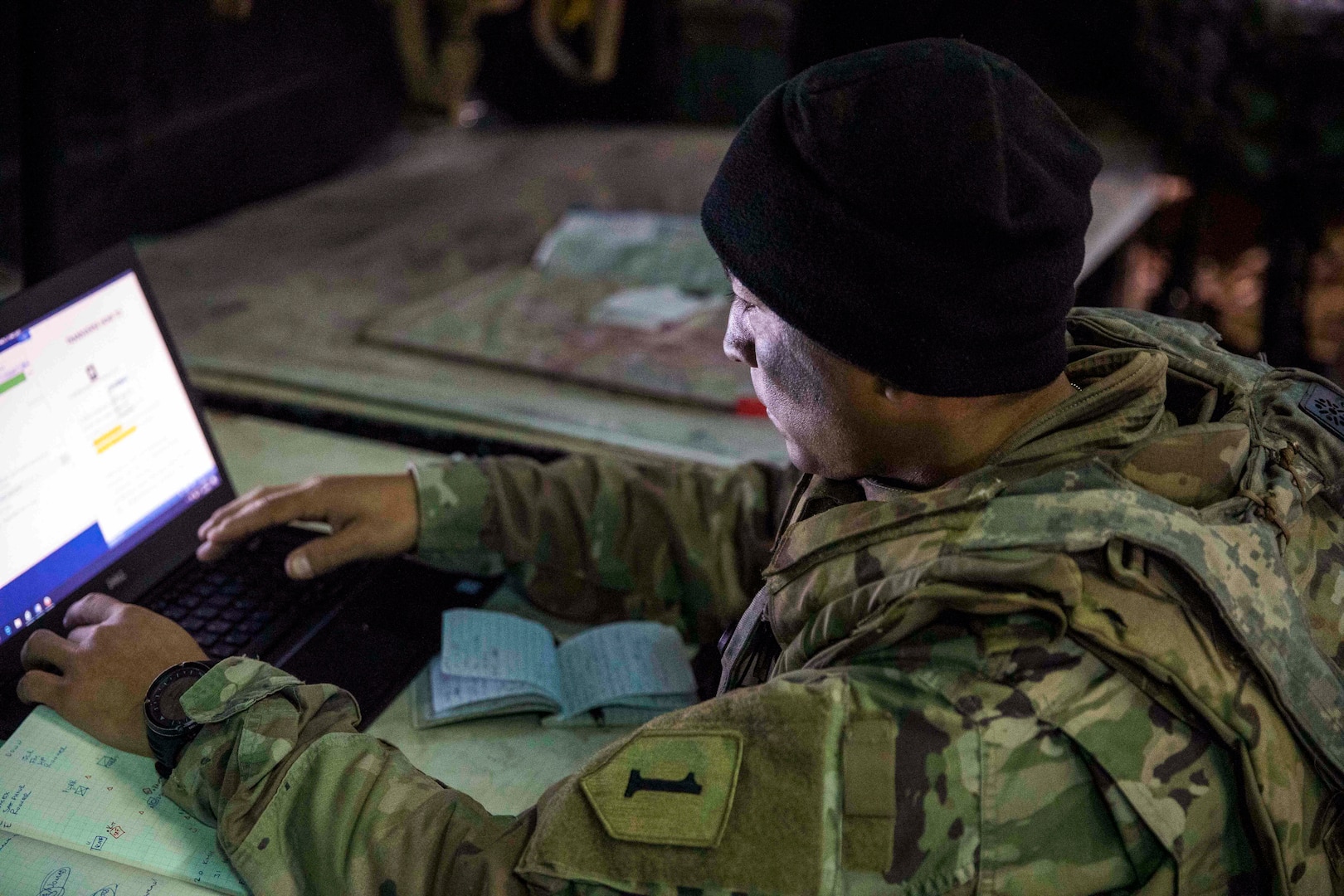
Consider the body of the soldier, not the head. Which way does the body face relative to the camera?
to the viewer's left

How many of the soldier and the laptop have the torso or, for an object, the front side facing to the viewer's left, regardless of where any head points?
1

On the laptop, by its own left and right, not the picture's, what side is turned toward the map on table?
left

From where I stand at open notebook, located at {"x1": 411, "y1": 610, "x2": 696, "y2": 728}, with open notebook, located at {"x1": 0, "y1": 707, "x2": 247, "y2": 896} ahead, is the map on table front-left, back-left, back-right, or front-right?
back-right

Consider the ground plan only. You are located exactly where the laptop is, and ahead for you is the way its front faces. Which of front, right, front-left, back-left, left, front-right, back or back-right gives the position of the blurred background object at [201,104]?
back-left

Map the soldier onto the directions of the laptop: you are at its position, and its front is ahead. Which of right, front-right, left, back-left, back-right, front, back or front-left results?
front

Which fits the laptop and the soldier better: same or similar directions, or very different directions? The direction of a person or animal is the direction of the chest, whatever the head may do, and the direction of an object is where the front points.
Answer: very different directions

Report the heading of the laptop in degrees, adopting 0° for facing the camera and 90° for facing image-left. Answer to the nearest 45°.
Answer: approximately 315°
